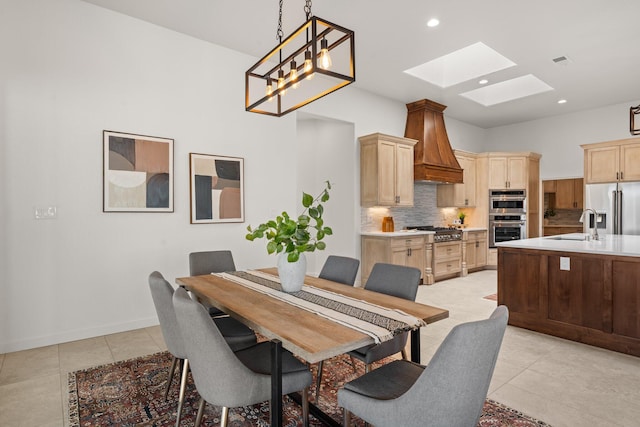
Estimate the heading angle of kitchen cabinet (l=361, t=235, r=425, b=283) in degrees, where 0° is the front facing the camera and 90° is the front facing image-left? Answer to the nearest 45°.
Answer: approximately 315°

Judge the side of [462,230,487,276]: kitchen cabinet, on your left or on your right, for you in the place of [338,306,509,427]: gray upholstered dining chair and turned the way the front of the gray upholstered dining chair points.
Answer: on your right

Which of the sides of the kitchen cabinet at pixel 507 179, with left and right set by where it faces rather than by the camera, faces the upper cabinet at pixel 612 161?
left

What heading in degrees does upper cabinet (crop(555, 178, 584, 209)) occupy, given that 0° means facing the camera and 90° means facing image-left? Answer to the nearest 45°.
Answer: approximately 0°

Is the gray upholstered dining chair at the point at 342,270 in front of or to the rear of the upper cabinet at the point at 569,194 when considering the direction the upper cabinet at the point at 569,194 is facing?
in front

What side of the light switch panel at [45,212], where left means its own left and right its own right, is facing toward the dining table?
front

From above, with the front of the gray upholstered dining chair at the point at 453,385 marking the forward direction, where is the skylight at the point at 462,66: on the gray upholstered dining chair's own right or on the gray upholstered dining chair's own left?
on the gray upholstered dining chair's own right

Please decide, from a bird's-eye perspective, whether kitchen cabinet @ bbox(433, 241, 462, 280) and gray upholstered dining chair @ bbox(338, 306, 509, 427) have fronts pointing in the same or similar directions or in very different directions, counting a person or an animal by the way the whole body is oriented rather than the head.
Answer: very different directions

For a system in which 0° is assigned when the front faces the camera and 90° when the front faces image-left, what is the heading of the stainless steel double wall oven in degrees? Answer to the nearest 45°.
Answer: approximately 0°

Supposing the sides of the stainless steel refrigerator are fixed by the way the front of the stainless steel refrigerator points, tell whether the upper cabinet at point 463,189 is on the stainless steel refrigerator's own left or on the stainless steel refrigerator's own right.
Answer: on the stainless steel refrigerator's own right

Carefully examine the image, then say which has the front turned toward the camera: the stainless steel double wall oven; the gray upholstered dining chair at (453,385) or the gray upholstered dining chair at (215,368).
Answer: the stainless steel double wall oven

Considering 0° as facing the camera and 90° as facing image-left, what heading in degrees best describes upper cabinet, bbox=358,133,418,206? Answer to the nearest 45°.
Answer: approximately 315°

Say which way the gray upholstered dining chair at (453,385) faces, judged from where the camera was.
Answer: facing away from the viewer and to the left of the viewer
